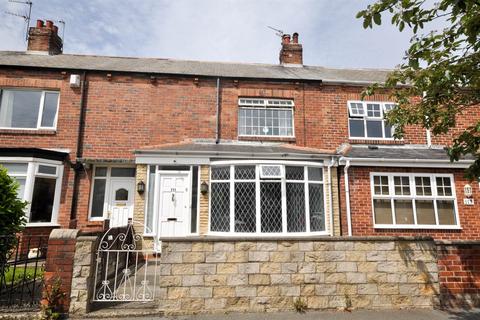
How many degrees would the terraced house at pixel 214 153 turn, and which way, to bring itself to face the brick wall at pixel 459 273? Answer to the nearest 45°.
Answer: approximately 45° to its left

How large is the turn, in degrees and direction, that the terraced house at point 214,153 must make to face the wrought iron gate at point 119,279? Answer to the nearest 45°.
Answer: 0° — it already faces it

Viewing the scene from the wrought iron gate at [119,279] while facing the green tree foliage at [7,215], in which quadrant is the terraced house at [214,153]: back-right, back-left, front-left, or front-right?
back-right

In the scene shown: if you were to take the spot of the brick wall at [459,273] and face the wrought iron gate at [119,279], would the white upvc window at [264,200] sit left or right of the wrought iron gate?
right

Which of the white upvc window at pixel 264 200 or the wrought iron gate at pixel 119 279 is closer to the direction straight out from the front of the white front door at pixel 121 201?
the wrought iron gate

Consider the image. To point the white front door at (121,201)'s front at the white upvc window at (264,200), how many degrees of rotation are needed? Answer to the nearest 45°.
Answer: approximately 45° to its left

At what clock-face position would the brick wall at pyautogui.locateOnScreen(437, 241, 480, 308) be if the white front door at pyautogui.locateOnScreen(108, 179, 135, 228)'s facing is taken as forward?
The brick wall is roughly at 11 o'clock from the white front door.

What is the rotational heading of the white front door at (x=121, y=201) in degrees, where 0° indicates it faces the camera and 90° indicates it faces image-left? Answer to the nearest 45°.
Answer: approximately 0°

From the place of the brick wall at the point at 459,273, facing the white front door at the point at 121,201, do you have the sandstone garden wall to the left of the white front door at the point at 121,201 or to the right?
left
